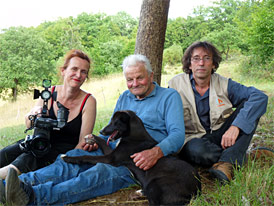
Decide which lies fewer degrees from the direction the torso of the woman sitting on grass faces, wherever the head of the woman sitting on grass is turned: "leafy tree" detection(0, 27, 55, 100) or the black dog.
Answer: the black dog

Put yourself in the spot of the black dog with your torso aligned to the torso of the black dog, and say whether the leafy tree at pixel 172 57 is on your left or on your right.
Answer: on your right

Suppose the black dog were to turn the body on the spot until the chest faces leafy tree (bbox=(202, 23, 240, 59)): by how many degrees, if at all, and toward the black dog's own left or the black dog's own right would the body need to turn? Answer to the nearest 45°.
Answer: approximately 90° to the black dog's own right

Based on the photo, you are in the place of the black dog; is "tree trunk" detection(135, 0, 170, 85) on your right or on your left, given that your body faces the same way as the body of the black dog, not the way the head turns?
on your right

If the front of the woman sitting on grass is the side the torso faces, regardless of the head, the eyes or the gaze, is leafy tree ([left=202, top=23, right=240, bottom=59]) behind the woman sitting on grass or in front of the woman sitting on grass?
behind

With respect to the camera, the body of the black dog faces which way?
to the viewer's left

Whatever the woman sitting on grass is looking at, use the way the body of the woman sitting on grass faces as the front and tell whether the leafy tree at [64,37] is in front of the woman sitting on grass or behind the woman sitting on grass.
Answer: behind

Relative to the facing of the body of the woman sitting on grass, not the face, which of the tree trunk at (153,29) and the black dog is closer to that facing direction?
the black dog

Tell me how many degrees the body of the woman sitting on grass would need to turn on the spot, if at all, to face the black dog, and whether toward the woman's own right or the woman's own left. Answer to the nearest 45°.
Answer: approximately 90° to the woman's own left

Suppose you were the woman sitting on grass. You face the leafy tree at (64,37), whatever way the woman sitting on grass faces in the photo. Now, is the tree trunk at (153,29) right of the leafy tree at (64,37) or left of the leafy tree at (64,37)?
right

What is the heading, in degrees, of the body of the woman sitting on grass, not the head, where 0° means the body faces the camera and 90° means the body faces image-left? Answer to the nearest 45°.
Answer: approximately 45°
